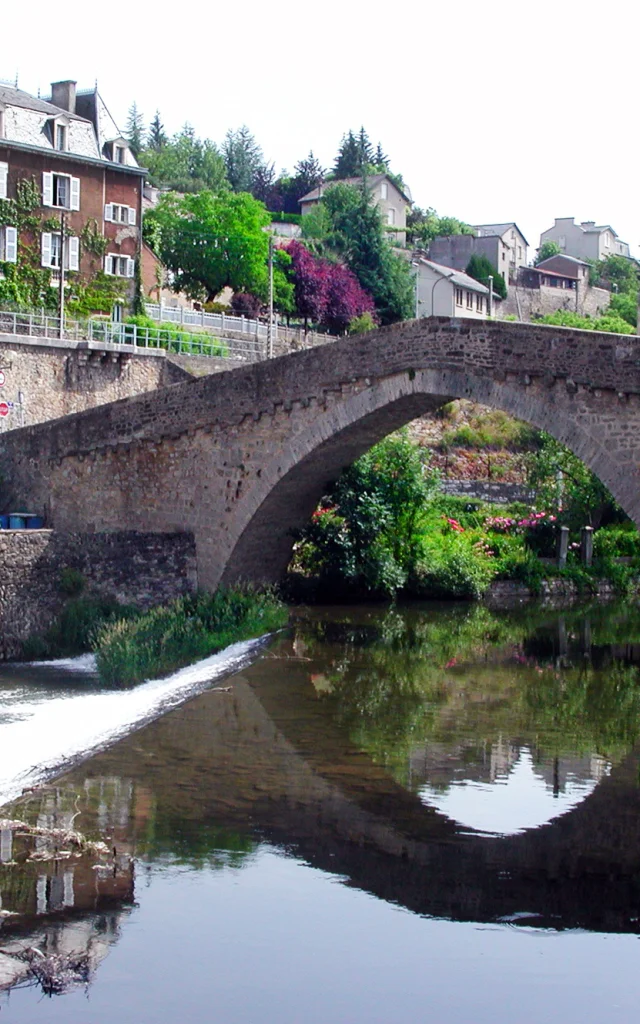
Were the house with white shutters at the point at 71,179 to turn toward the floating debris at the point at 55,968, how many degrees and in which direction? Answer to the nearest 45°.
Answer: approximately 45° to its right

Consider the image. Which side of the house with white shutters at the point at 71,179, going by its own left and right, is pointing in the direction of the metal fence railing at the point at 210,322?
left

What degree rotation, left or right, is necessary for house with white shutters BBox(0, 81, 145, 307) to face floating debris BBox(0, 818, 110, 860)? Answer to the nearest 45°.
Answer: approximately 45° to its right

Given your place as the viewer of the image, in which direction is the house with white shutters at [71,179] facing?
facing the viewer and to the right of the viewer

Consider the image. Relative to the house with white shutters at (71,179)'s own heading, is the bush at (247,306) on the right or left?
on its left

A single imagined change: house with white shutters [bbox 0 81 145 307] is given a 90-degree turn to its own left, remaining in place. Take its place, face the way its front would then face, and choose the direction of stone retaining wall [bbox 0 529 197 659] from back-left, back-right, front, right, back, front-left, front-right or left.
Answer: back-right
